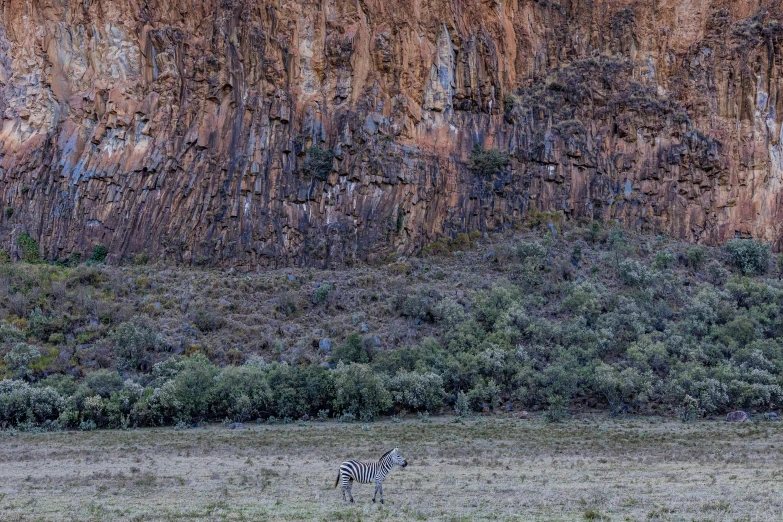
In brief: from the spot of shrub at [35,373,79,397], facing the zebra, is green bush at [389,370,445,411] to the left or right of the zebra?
left

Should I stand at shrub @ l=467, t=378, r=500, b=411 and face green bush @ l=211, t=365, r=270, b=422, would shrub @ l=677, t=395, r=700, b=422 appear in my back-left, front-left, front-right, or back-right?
back-left

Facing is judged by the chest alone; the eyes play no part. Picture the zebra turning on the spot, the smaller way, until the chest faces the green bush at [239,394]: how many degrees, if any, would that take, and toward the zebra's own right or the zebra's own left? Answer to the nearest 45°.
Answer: approximately 90° to the zebra's own left

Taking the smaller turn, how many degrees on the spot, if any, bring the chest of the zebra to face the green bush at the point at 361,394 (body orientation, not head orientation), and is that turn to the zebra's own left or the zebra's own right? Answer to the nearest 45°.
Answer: approximately 90° to the zebra's own left

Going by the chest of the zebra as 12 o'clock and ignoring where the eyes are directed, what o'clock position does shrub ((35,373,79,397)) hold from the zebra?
The shrub is roughly at 8 o'clock from the zebra.

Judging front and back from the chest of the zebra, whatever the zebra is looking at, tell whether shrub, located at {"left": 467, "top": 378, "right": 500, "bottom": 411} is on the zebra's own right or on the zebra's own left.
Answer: on the zebra's own left

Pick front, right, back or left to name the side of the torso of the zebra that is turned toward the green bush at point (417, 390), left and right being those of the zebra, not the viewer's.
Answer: left

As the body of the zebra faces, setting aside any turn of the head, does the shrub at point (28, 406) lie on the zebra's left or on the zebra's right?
on the zebra's left

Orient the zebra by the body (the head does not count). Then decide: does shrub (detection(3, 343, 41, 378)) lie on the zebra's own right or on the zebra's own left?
on the zebra's own left

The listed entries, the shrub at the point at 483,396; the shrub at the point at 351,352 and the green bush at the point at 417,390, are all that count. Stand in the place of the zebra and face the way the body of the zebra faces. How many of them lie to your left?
3

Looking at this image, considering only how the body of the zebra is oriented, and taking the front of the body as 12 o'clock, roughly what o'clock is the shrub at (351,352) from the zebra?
The shrub is roughly at 9 o'clock from the zebra.

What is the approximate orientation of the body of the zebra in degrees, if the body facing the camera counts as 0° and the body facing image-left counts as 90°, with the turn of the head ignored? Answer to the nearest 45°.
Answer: approximately 270°

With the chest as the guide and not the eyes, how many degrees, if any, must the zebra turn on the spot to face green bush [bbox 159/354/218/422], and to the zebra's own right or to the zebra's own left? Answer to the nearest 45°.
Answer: approximately 90° to the zebra's own left

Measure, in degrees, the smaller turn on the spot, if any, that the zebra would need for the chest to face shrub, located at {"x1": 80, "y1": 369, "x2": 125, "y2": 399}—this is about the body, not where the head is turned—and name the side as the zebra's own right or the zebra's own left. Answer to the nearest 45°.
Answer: approximately 135° to the zebra's own left
